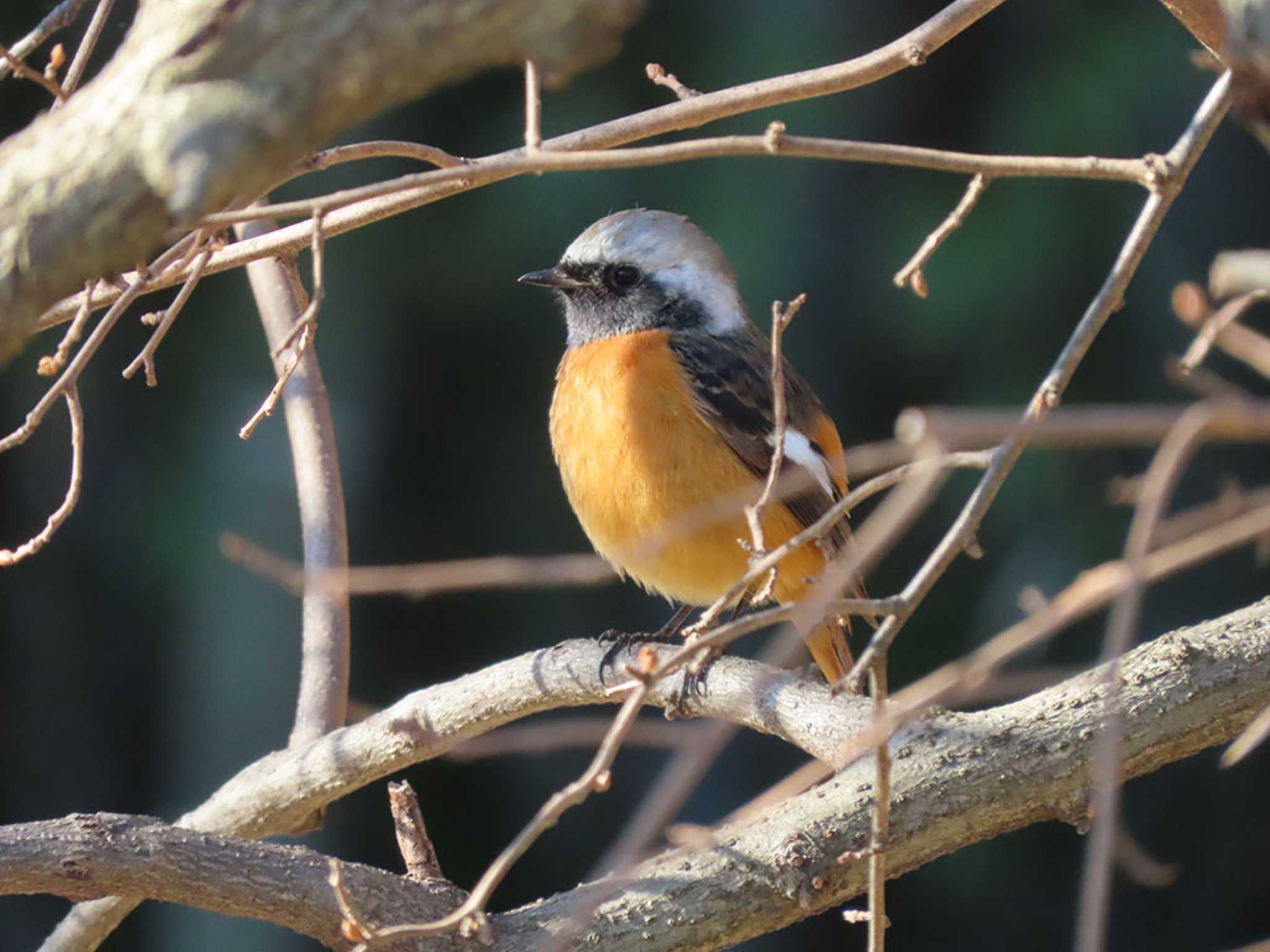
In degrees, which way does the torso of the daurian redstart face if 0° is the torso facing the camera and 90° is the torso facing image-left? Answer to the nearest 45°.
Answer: approximately 45°
